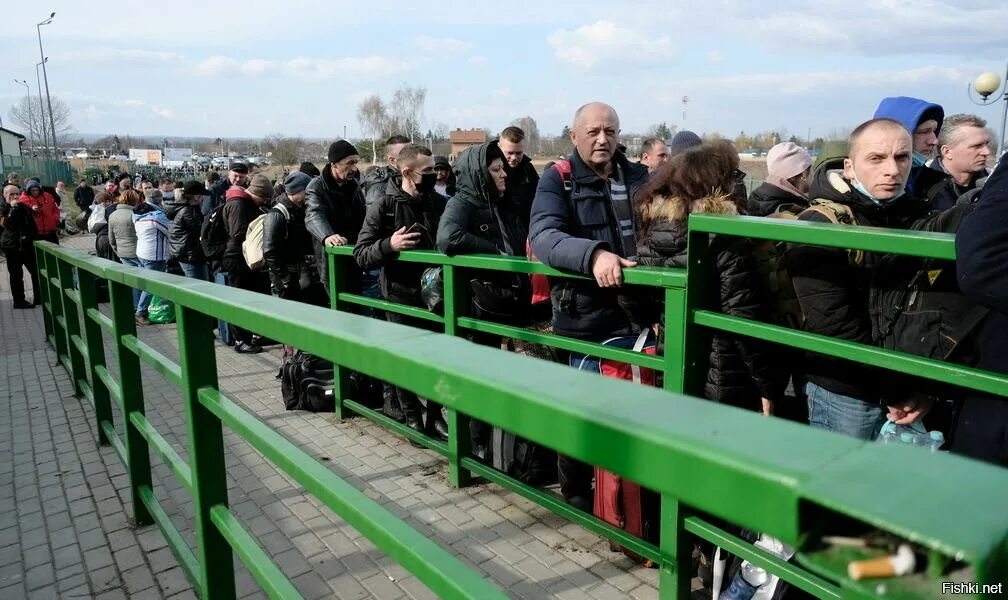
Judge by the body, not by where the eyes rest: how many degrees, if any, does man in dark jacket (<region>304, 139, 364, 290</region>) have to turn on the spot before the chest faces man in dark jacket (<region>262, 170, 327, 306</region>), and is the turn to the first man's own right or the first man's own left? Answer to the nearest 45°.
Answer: approximately 180°

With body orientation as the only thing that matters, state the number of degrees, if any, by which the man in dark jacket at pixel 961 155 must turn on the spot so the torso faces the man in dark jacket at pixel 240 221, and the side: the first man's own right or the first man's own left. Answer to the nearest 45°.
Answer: approximately 135° to the first man's own right

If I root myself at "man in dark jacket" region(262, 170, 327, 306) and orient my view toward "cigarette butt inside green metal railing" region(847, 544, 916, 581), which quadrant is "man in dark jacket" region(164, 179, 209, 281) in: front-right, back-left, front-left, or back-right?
back-right

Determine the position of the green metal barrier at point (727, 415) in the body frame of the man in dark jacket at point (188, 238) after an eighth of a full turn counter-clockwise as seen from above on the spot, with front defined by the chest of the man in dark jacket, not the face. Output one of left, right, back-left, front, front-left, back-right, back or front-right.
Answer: back-right

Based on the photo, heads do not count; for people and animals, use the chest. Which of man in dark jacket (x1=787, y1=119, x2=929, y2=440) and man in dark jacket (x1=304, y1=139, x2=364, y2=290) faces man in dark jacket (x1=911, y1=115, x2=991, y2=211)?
man in dark jacket (x1=304, y1=139, x2=364, y2=290)

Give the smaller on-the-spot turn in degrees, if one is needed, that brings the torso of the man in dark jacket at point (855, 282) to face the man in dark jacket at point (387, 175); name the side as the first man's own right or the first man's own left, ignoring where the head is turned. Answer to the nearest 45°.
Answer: approximately 180°

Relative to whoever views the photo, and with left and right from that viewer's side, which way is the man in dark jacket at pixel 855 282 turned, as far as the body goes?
facing the viewer and to the right of the viewer
